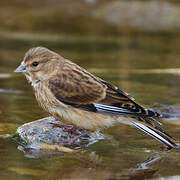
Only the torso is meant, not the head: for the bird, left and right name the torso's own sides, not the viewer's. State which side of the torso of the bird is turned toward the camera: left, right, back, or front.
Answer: left
